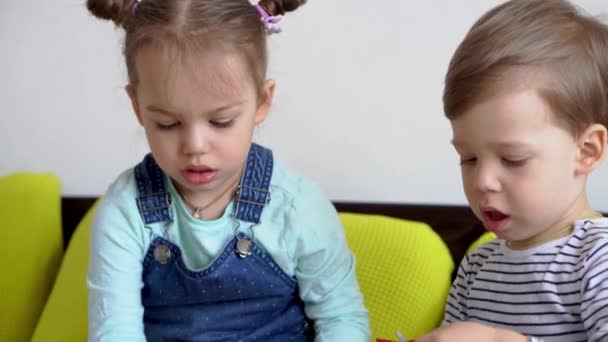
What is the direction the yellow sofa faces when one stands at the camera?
facing the viewer

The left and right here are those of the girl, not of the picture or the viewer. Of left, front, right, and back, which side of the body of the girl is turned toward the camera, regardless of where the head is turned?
front

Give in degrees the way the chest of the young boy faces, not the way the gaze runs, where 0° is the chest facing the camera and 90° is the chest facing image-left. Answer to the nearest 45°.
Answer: approximately 45°

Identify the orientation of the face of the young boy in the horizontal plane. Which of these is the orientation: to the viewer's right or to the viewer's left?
to the viewer's left
